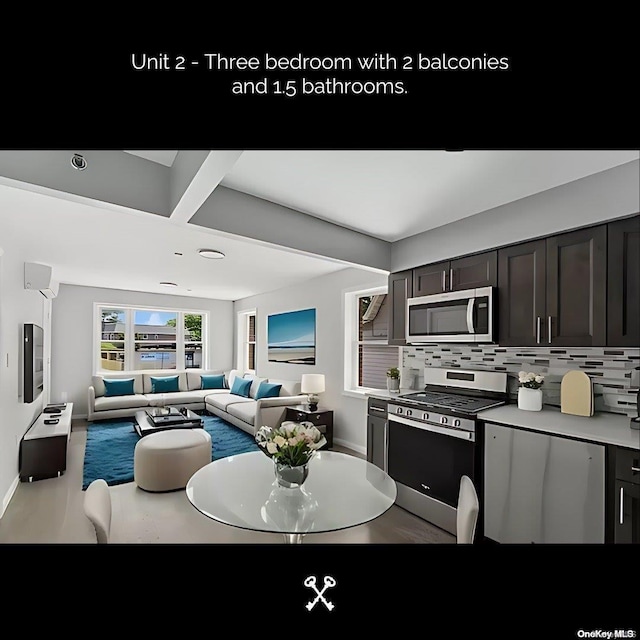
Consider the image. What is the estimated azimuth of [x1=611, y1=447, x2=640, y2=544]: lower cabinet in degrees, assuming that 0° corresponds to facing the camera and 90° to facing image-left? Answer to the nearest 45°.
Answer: approximately 45°

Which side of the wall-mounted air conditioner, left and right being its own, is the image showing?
right

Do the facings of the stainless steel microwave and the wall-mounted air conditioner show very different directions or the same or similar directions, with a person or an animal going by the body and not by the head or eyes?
very different directions

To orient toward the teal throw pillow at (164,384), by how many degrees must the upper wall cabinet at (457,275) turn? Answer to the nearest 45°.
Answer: approximately 90° to its right

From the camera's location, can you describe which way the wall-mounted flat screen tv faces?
facing to the right of the viewer

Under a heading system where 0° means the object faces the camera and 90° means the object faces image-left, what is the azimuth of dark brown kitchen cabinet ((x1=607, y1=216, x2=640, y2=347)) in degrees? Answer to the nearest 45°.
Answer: approximately 0°

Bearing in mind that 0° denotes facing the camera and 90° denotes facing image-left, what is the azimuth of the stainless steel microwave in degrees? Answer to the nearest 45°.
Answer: approximately 45°

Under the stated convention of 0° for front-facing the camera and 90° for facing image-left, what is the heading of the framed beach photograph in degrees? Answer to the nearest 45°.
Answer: approximately 45°

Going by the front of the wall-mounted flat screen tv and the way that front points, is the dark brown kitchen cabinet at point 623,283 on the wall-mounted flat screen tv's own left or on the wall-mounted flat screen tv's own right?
on the wall-mounted flat screen tv's own right
